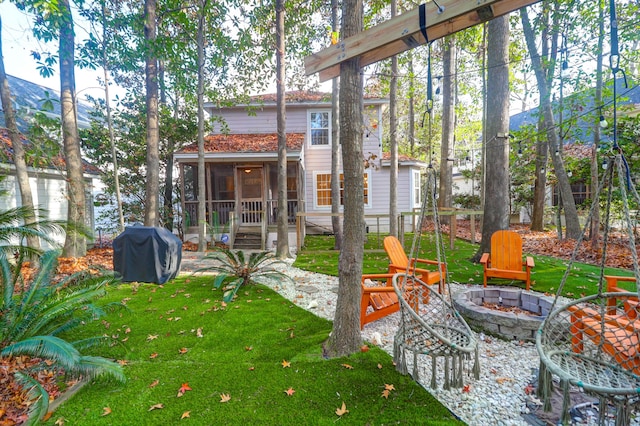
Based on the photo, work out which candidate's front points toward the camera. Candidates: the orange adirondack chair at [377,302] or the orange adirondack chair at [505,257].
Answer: the orange adirondack chair at [505,257]

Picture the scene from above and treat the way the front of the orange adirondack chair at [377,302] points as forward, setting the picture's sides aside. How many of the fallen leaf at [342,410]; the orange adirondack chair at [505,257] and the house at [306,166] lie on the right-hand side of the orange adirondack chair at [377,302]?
1

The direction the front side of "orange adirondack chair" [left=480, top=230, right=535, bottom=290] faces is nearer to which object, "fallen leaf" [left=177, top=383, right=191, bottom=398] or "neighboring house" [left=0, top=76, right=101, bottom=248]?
the fallen leaf

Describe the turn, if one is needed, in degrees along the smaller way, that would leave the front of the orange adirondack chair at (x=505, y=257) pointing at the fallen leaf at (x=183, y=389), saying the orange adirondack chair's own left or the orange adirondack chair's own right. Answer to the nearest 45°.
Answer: approximately 45° to the orange adirondack chair's own right

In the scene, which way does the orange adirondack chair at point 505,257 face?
toward the camera

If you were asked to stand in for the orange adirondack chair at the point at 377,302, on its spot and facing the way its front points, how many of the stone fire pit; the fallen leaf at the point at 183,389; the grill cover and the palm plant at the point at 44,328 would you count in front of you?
1

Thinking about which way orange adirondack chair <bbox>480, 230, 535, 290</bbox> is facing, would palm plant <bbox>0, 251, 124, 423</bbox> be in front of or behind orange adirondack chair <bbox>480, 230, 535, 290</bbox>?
in front

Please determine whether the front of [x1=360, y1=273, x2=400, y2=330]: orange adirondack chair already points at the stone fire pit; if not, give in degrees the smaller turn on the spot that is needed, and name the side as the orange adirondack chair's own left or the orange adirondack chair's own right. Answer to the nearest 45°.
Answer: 0° — it already faces it

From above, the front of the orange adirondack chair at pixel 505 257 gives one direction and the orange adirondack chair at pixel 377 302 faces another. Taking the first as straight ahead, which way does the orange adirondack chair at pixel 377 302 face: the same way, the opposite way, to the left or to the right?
to the left

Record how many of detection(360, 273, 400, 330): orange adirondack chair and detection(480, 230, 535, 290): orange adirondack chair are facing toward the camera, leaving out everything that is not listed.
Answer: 1

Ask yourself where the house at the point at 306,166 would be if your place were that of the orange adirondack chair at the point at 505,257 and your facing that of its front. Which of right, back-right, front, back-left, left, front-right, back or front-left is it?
back-right

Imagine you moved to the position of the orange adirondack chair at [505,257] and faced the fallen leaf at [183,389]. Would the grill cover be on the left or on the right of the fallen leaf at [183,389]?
right

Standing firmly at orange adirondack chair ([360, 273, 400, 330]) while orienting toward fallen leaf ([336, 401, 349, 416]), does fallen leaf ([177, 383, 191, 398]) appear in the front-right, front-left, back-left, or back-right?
front-right

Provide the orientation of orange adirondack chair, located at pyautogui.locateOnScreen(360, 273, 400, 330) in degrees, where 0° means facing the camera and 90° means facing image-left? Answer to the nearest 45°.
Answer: approximately 270°

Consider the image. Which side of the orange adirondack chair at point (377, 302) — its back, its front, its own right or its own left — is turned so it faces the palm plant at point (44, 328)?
back

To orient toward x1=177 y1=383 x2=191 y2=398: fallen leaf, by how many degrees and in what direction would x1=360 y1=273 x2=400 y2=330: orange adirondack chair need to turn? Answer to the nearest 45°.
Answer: approximately 135° to its right

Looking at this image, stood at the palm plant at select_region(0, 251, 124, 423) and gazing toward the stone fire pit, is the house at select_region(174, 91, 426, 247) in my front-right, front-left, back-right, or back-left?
front-left
